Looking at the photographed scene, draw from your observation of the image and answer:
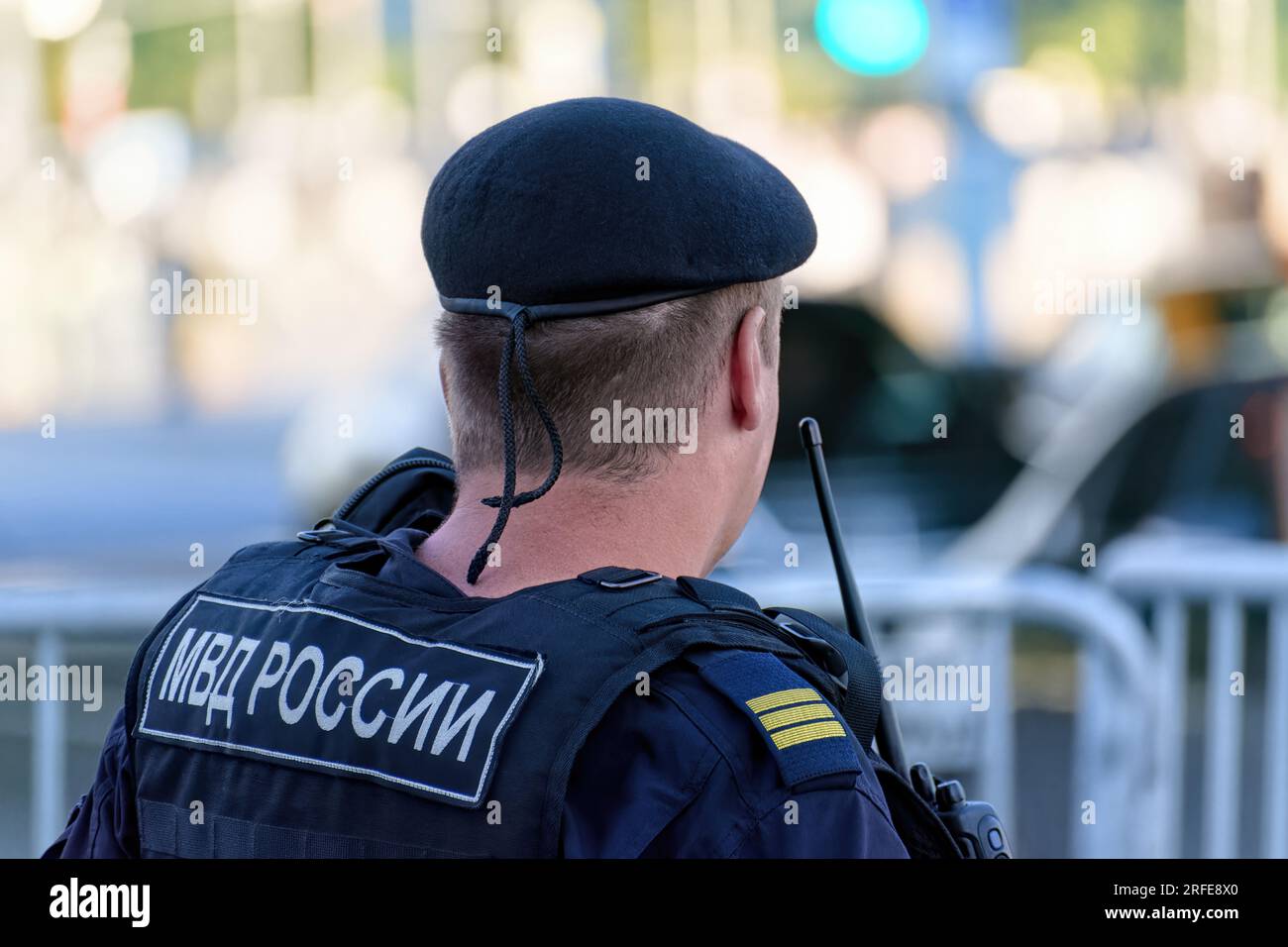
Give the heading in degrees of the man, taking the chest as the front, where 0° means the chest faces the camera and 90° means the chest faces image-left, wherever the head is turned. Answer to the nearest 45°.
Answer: approximately 225°

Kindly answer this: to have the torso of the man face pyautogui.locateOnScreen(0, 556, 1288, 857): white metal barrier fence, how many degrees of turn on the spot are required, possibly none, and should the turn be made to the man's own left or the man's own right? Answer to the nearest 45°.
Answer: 0° — they already face it

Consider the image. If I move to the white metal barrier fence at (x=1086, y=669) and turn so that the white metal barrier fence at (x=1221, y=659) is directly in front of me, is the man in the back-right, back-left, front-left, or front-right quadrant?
back-right

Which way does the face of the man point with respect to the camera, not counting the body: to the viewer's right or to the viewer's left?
to the viewer's right

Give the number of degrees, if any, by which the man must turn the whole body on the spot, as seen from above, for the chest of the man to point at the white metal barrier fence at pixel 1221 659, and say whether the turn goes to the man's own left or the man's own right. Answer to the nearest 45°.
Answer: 0° — they already face it

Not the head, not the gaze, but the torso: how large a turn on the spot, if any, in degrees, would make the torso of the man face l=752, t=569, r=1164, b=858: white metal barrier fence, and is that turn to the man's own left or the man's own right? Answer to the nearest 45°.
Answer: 0° — they already face it
